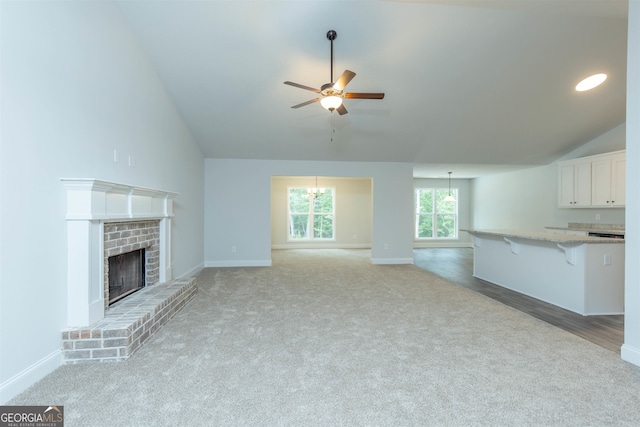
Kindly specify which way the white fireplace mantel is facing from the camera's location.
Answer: facing the viewer and to the right of the viewer

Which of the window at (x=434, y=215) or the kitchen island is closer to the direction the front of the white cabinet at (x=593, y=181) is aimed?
the kitchen island

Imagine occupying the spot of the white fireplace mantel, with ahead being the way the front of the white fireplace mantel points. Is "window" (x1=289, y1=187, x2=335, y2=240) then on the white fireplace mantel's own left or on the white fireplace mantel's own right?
on the white fireplace mantel's own left

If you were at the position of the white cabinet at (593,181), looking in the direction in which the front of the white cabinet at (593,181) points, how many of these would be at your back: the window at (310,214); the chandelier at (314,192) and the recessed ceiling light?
0

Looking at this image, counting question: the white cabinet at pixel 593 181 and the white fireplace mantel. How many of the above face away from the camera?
0

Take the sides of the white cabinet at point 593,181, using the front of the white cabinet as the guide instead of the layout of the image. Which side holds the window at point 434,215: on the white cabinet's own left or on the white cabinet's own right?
on the white cabinet's own right

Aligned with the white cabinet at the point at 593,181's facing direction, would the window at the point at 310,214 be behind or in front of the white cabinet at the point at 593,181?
in front

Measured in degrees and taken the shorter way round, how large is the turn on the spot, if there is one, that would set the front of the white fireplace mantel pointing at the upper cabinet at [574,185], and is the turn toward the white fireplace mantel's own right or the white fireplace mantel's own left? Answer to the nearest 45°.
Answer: approximately 45° to the white fireplace mantel's own left

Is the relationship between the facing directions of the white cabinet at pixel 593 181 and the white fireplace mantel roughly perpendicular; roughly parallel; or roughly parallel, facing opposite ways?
roughly parallel, facing opposite ways

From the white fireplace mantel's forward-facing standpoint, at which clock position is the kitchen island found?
The kitchen island is roughly at 11 o'clock from the white fireplace mantel.

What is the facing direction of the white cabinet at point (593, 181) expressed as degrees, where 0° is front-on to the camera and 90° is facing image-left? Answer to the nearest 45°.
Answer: approximately 45°

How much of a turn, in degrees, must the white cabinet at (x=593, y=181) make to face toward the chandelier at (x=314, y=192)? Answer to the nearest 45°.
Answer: approximately 45° to its right

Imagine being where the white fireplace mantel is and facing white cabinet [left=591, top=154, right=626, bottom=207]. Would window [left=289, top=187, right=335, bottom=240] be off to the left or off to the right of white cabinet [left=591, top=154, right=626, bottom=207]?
left

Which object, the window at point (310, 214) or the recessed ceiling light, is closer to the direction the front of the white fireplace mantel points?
the recessed ceiling light

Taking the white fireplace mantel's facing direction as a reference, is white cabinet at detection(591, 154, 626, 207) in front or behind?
in front
